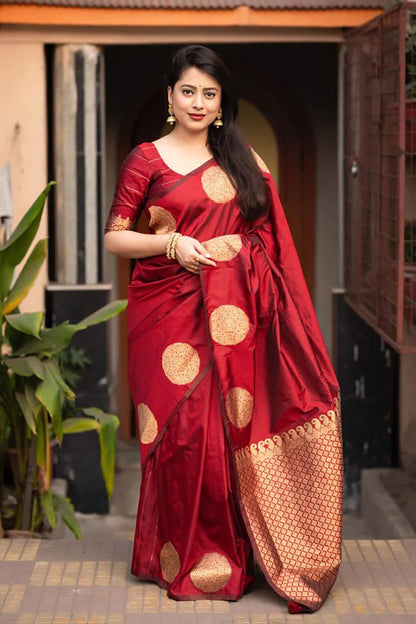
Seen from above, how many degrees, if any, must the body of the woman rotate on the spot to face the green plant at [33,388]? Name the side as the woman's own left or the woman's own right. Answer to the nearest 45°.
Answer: approximately 135° to the woman's own right

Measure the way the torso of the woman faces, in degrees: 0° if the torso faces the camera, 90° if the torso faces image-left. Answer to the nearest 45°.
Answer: approximately 0°
